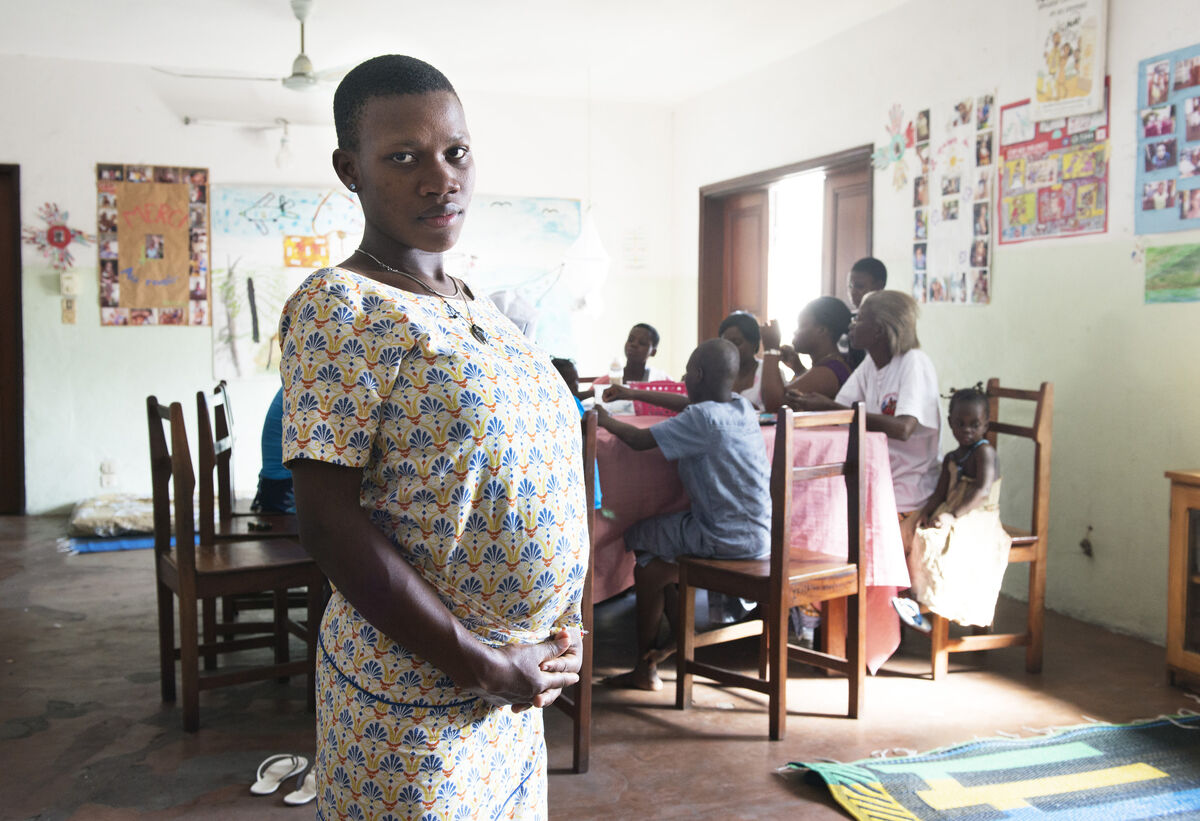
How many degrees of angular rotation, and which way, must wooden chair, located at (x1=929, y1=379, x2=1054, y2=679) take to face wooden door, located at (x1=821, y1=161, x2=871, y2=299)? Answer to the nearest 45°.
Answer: approximately 90° to its right

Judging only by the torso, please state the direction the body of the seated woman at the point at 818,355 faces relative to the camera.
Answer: to the viewer's left

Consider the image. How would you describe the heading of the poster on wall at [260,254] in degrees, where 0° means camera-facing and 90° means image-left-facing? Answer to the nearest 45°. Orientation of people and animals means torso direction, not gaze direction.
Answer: approximately 0°

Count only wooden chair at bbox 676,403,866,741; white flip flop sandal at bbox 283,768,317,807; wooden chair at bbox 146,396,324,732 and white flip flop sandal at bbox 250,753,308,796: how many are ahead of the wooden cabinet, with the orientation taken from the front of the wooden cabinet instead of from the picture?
4

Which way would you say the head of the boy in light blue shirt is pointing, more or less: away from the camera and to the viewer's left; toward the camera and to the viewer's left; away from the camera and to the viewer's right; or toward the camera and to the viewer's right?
away from the camera and to the viewer's left

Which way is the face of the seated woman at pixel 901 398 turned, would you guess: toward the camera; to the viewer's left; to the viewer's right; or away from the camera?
to the viewer's left

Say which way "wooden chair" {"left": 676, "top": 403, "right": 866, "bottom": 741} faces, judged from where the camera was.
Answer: facing away from the viewer and to the left of the viewer

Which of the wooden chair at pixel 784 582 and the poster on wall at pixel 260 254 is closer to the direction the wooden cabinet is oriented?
the wooden chair

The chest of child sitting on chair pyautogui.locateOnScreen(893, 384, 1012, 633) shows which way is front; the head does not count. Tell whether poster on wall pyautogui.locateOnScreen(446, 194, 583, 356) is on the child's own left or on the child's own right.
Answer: on the child's own right

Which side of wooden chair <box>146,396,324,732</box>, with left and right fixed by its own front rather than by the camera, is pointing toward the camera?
right
